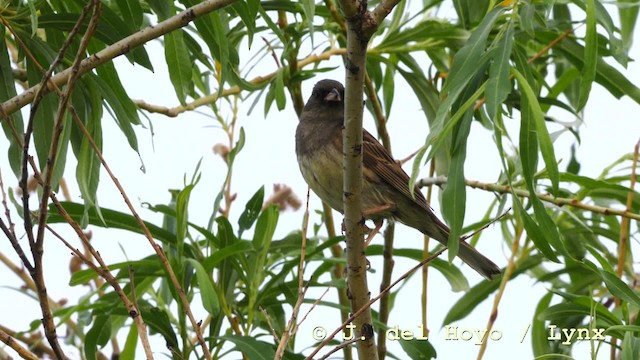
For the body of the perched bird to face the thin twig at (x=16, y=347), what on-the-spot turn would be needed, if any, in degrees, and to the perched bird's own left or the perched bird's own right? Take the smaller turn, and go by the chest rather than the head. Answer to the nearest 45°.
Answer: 0° — it already faces it

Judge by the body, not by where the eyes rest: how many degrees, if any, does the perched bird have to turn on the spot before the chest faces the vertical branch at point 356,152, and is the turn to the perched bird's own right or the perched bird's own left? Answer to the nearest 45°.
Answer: approximately 45° to the perched bird's own left
